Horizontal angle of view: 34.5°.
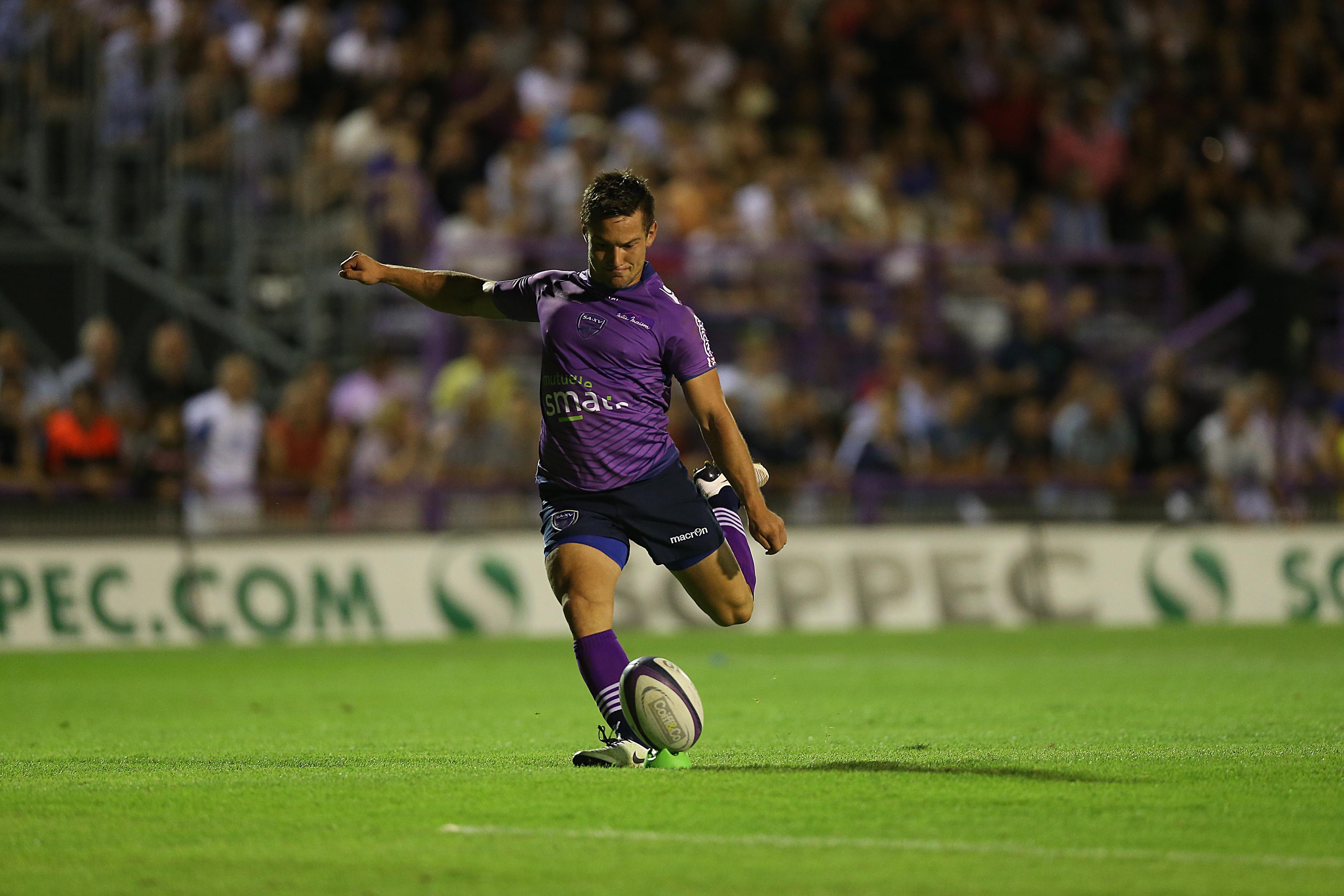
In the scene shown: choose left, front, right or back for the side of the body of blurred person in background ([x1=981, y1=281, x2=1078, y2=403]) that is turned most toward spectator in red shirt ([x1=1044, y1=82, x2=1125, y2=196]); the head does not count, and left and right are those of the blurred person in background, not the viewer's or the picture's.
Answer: back

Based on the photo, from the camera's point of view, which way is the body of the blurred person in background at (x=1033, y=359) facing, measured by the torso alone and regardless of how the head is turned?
toward the camera

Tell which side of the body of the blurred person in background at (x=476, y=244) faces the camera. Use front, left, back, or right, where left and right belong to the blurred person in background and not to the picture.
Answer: front

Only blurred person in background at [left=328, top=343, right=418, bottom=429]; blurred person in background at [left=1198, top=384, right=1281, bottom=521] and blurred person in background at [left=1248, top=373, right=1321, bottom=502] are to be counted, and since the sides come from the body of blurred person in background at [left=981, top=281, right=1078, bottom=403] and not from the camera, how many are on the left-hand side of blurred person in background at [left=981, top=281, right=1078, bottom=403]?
2

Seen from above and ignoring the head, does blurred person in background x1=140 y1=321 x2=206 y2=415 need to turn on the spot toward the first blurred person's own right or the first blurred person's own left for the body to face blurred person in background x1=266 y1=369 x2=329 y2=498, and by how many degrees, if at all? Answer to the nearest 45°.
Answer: approximately 90° to the first blurred person's own left

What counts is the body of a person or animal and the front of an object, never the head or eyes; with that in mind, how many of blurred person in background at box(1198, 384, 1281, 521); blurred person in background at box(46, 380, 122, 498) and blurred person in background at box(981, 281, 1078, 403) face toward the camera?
3

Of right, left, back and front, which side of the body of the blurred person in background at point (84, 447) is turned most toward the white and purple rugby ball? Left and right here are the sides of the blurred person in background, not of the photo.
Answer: front

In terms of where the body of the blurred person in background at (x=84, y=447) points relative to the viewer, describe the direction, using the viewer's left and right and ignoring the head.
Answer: facing the viewer

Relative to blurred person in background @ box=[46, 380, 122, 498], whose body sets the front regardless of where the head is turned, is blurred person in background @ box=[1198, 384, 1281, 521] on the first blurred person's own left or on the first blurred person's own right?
on the first blurred person's own left

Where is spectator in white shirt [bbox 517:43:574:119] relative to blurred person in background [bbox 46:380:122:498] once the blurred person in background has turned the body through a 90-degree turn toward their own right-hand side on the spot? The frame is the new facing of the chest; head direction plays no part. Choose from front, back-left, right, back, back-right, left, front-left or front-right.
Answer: back-right

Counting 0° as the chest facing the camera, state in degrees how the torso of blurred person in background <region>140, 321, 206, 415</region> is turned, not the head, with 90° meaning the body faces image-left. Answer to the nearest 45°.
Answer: approximately 0°
